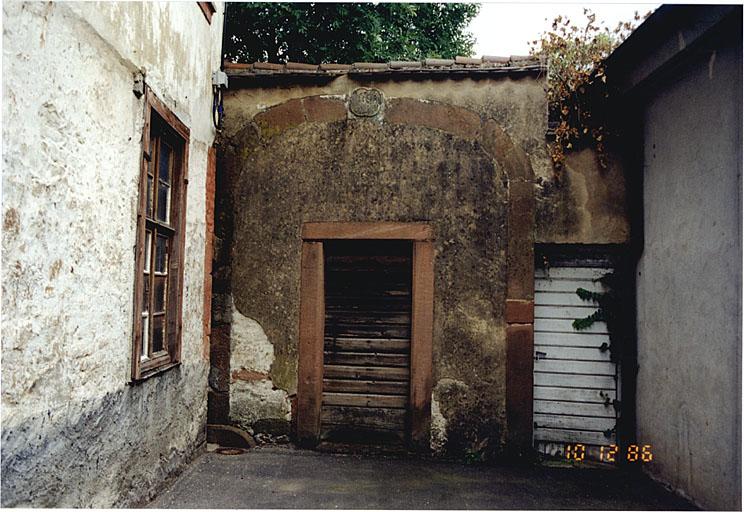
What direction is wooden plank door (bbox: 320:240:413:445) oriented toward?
toward the camera

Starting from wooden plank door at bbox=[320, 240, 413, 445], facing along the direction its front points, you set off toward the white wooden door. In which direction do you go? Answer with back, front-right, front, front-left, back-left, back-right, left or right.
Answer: left

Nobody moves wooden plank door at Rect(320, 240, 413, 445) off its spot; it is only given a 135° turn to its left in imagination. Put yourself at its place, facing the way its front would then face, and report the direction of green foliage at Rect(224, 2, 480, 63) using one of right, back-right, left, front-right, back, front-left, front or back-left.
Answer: front-left

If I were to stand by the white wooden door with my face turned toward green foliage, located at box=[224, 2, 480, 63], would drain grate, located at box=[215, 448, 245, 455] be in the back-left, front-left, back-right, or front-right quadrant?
front-left

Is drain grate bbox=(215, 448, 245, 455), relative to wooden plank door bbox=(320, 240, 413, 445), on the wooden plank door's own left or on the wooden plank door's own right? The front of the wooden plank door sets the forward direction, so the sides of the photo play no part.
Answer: on the wooden plank door's own right
